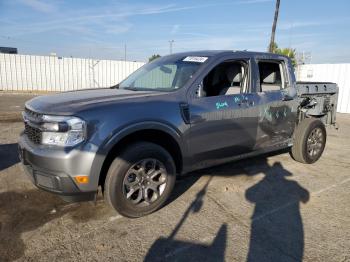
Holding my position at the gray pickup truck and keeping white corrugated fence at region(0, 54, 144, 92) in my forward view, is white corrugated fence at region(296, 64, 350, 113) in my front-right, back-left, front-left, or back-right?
front-right

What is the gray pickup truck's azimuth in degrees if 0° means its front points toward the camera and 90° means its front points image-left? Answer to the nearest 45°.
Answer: approximately 45°

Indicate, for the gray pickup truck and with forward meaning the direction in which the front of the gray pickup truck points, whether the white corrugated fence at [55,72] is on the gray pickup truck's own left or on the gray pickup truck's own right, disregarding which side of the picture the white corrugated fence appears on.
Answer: on the gray pickup truck's own right

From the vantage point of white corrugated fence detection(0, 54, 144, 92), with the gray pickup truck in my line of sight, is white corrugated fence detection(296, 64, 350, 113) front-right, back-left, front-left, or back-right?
front-left

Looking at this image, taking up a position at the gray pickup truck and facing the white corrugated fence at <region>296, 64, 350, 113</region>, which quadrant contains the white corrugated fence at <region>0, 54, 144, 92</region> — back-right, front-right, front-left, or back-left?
front-left

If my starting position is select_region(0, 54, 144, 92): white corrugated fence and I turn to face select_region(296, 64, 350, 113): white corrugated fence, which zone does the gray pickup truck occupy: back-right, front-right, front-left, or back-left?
front-right

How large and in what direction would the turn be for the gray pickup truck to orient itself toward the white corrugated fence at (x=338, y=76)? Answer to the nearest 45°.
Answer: approximately 180°
